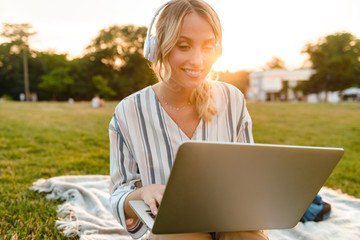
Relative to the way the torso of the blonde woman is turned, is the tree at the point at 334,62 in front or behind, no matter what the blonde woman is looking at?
behind

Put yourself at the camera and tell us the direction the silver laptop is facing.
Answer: facing away from the viewer and to the left of the viewer

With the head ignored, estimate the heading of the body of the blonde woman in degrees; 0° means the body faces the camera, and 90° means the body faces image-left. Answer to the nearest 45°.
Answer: approximately 0°

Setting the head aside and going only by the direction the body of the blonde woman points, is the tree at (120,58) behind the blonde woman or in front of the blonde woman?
behind

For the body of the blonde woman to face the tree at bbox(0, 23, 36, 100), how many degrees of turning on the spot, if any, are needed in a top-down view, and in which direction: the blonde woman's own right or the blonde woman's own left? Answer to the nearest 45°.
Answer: approximately 135° to the blonde woman's own right

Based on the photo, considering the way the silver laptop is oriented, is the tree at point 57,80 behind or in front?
in front

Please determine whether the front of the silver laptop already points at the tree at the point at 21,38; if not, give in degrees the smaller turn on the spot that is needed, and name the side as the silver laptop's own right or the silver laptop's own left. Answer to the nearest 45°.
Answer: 0° — it already faces it
